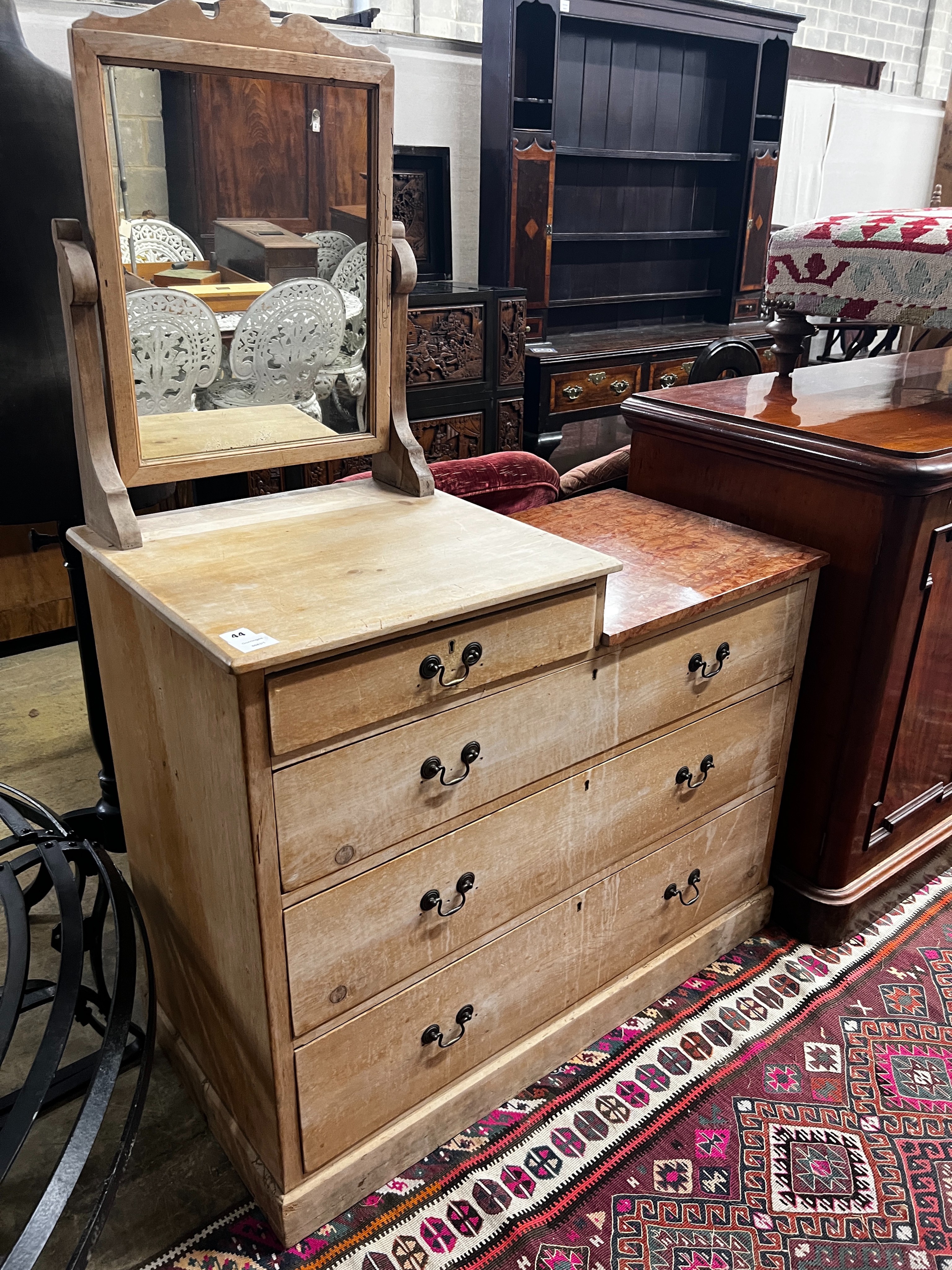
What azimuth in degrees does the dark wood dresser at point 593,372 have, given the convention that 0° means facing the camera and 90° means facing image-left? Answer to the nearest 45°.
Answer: approximately 315°

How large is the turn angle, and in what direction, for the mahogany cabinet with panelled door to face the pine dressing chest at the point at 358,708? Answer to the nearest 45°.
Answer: approximately 90° to its right

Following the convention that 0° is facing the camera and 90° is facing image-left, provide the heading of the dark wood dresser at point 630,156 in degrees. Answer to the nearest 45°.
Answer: approximately 315°

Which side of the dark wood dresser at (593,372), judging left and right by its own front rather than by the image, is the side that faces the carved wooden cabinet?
right

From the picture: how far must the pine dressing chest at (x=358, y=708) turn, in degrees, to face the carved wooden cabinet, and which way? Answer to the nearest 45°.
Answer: approximately 135° to its left

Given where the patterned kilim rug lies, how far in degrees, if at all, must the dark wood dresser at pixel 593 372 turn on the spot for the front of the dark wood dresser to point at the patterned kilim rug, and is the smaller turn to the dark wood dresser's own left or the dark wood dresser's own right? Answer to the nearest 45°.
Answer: approximately 45° to the dark wood dresser's own right
